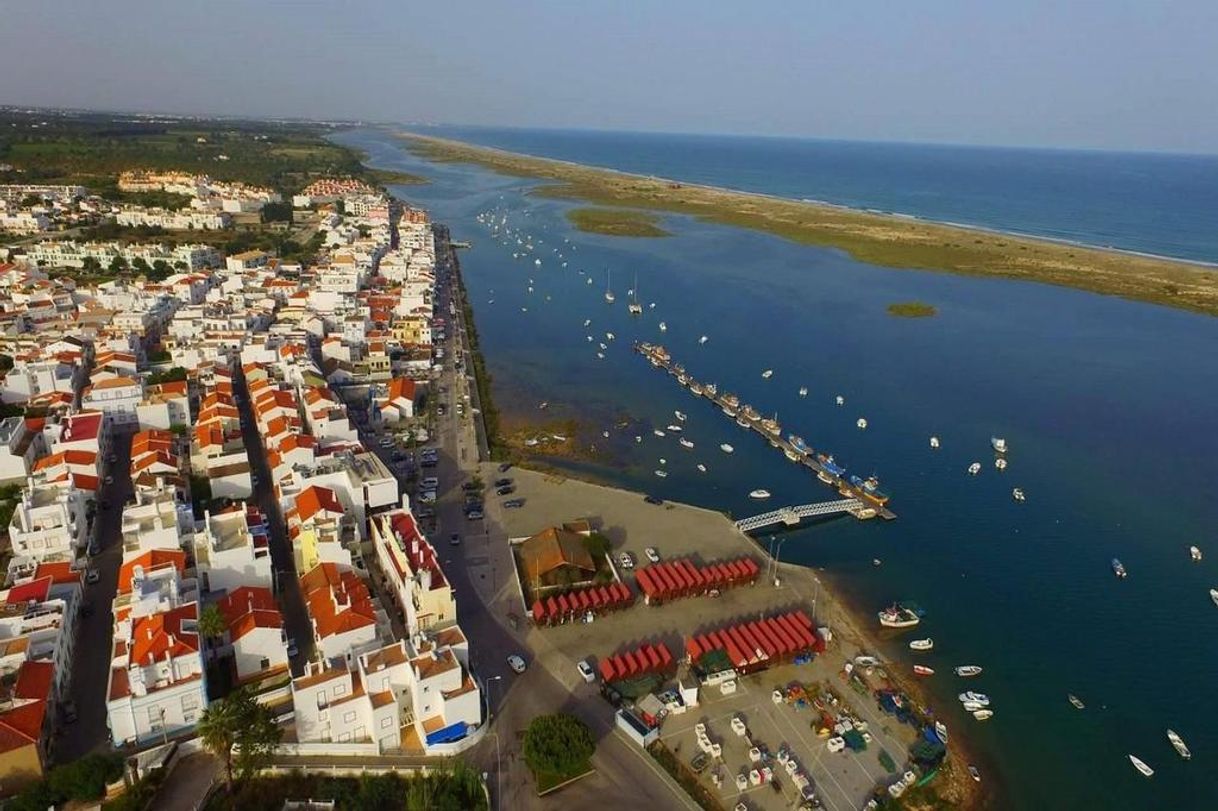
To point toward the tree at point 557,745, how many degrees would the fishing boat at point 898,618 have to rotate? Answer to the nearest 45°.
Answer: approximately 135° to its right

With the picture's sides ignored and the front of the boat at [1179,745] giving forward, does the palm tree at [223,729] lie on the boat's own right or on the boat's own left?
on the boat's own left

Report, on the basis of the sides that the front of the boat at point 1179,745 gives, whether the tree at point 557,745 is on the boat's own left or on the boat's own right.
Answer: on the boat's own left
